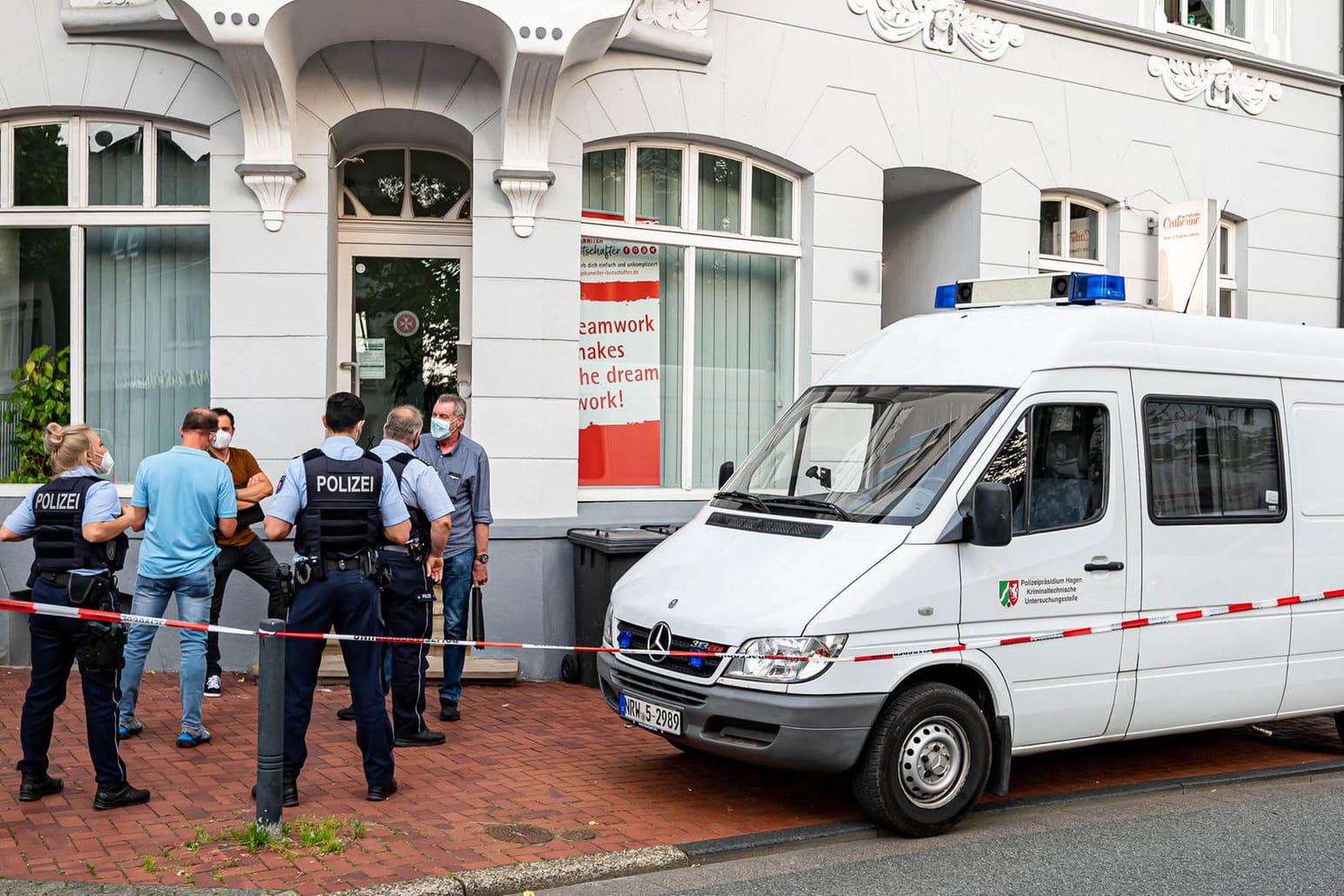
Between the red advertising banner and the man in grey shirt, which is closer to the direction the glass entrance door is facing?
the man in grey shirt

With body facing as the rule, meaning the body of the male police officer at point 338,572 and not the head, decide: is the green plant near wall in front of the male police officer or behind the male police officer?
in front

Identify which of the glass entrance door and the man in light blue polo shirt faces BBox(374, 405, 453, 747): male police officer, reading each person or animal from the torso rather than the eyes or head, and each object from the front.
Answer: the glass entrance door

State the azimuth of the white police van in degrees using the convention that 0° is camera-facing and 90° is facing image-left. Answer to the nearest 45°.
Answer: approximately 45°

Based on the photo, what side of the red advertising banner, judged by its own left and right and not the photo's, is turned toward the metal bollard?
front

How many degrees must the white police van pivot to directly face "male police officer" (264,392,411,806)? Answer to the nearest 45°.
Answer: approximately 45° to its right

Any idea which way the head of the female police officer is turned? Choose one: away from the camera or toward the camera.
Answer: away from the camera

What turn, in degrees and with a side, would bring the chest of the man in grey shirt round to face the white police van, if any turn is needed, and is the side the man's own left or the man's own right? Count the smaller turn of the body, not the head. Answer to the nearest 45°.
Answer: approximately 90° to the man's own left

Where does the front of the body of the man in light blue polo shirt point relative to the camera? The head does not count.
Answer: away from the camera

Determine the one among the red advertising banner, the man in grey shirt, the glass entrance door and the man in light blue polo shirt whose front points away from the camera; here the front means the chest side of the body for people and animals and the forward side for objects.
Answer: the man in light blue polo shirt

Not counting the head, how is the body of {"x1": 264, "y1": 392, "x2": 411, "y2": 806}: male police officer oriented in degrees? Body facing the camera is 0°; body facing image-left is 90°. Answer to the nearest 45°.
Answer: approximately 180°

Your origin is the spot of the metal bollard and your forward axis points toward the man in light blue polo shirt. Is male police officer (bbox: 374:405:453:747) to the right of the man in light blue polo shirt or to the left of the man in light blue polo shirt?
right

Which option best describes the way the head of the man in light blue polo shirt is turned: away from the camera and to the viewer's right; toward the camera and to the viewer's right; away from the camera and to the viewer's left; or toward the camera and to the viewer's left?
away from the camera and to the viewer's right

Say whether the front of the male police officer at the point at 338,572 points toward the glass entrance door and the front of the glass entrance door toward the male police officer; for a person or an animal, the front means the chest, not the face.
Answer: yes

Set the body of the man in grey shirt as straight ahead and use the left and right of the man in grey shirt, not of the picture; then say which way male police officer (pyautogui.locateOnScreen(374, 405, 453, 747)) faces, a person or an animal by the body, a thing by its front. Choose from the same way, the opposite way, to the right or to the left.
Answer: the opposite way

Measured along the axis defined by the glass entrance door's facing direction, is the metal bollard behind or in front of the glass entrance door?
in front

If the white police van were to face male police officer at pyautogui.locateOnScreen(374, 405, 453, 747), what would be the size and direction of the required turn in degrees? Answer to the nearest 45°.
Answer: approximately 45° to its right
